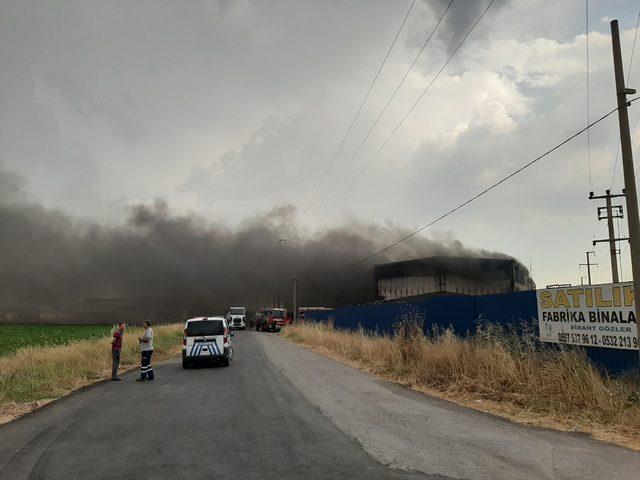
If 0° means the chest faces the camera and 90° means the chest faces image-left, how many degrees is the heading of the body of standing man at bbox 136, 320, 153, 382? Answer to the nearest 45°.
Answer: approximately 90°

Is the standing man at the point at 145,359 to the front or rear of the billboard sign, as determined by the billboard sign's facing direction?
to the front

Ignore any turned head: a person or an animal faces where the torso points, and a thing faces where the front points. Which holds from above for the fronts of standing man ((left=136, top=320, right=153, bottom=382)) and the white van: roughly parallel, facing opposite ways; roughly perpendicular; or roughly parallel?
roughly perpendicular

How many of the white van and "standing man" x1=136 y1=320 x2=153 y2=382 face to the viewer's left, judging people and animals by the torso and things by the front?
1

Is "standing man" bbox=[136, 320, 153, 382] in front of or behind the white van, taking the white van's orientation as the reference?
behind

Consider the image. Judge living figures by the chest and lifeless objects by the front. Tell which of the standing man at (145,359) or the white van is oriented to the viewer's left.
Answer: the standing man

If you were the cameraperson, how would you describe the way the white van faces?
facing away from the viewer

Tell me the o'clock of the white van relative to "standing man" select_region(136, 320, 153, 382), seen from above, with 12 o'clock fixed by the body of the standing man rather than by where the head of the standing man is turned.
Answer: The white van is roughly at 4 o'clock from the standing man.

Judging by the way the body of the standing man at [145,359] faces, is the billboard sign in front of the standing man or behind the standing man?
behind

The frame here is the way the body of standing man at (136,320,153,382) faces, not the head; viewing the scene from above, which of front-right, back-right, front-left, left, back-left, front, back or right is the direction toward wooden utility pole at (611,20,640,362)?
back-left

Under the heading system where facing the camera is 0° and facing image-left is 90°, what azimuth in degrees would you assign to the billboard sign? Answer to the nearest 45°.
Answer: approximately 45°

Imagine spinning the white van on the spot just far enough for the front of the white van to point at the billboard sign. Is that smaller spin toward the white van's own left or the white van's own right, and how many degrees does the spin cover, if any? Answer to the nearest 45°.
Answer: approximately 135° to the white van's own right

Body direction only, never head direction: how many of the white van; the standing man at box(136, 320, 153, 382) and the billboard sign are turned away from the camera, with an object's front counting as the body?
1

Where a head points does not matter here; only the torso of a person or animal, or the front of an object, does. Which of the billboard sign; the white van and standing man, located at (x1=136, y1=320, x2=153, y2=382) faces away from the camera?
the white van
